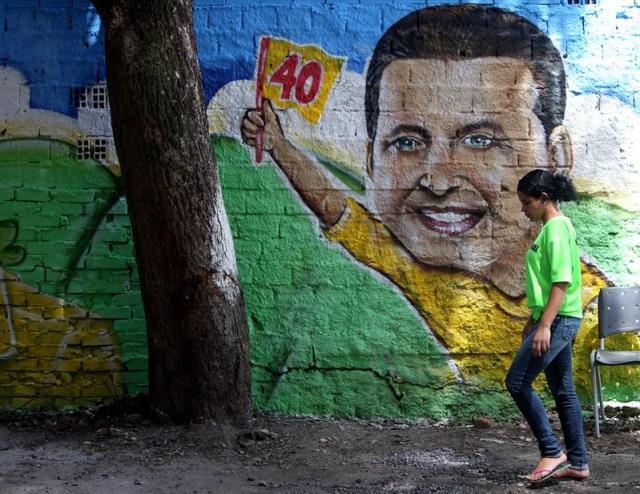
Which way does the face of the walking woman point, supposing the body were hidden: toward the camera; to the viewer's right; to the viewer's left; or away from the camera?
to the viewer's left

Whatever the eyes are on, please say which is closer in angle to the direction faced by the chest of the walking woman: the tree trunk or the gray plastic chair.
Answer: the tree trunk

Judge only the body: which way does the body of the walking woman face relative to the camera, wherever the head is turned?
to the viewer's left

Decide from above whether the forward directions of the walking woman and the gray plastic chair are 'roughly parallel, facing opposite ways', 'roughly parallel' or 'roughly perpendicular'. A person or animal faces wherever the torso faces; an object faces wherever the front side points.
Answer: roughly perpendicular

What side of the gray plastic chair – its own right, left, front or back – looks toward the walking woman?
front

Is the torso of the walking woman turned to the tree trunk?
yes

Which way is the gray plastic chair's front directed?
toward the camera

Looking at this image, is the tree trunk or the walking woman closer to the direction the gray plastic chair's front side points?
the walking woman

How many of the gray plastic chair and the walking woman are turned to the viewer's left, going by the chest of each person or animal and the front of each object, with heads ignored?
1
